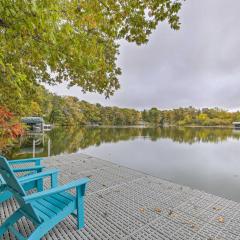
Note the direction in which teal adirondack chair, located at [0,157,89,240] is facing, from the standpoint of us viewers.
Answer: facing away from the viewer and to the right of the viewer

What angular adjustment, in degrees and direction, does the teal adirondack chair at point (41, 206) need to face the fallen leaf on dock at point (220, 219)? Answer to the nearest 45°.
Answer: approximately 45° to its right
